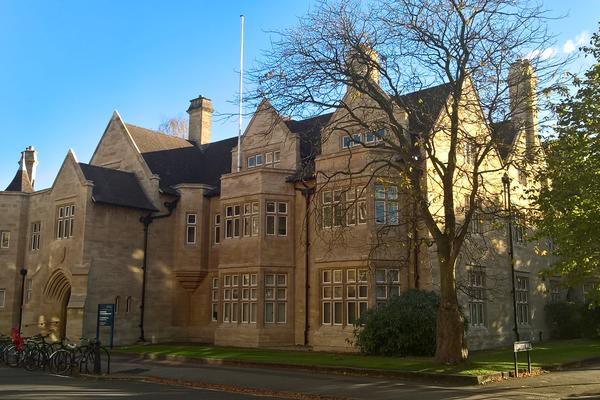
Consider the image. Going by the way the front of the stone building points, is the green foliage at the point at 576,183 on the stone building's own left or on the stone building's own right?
on the stone building's own left

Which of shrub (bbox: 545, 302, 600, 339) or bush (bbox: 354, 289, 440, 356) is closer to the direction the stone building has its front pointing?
the bush

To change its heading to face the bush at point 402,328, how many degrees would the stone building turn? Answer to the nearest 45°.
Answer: approximately 90° to its left

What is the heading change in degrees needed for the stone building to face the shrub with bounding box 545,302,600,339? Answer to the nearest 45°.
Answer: approximately 135° to its left
